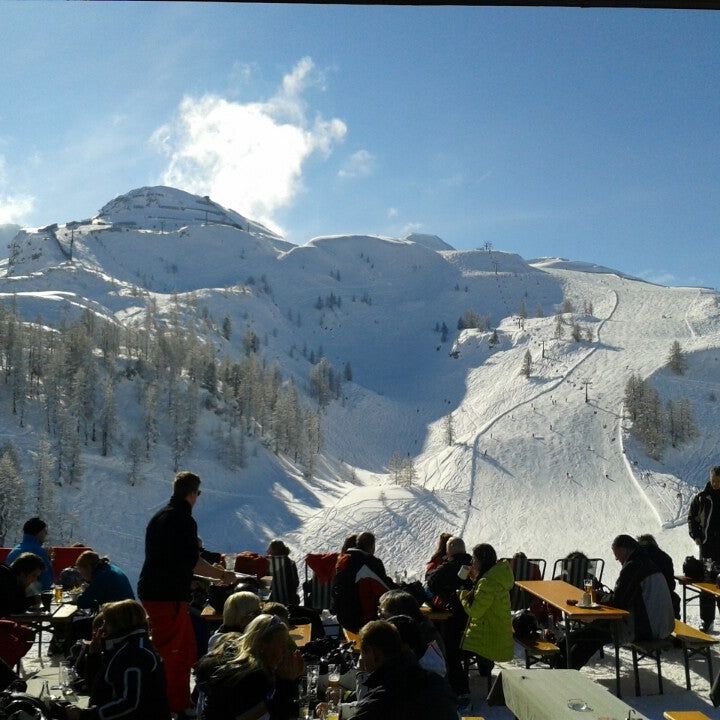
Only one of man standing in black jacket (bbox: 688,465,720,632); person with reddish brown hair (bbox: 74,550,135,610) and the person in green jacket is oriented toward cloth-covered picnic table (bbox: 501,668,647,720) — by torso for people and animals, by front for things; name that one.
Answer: the man standing in black jacket

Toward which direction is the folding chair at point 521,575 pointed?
away from the camera

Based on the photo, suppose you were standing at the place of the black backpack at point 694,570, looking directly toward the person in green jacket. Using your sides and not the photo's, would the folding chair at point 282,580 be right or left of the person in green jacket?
right

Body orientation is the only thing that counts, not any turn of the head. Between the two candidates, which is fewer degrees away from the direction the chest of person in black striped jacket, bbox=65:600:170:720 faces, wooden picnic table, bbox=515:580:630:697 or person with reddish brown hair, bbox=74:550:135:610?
the person with reddish brown hair

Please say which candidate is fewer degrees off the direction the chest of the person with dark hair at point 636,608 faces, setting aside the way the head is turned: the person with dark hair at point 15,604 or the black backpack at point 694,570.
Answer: the person with dark hair

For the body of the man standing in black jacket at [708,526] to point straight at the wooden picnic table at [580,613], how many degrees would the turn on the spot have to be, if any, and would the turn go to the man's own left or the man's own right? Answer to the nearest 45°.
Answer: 0° — they already face it

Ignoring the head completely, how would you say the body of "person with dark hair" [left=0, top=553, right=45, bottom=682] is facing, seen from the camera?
to the viewer's right

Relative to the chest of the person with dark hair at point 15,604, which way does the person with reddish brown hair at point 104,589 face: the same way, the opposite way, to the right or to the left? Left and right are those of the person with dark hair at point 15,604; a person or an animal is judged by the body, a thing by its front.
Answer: the opposite way

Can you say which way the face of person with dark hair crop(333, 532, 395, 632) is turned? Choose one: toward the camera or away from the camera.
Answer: away from the camera

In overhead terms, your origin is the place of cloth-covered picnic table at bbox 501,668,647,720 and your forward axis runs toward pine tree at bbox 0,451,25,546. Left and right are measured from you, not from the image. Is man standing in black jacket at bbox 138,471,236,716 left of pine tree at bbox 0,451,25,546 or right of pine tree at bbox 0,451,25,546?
left
